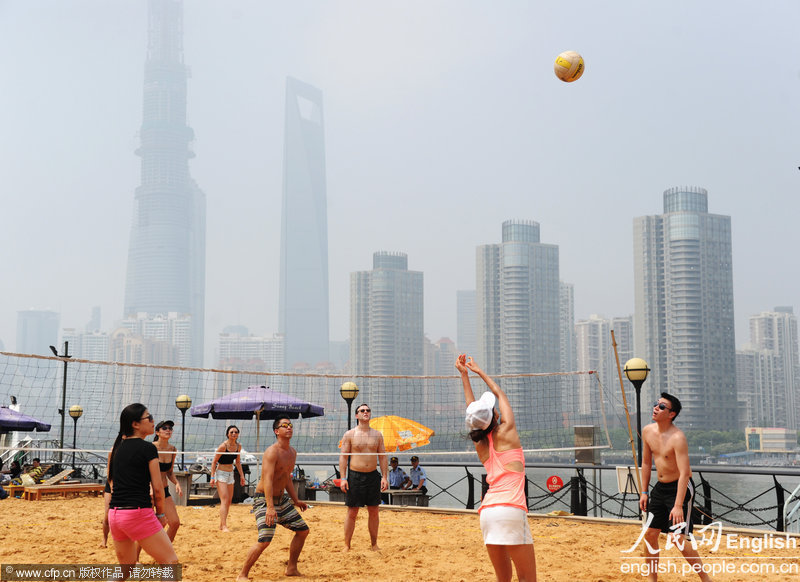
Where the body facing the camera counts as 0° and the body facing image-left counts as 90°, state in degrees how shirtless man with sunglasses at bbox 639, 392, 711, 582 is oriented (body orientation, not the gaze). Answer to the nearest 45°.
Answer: approximately 45°

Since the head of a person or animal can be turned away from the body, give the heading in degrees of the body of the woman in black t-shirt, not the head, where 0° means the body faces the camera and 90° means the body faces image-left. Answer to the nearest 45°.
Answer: approximately 225°

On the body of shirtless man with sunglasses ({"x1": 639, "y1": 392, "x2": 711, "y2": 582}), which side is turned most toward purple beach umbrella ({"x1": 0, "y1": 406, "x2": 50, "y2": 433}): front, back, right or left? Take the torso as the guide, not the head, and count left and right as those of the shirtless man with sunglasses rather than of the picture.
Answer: right

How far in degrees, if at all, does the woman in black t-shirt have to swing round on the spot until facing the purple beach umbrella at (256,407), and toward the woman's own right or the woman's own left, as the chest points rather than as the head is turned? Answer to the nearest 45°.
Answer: approximately 45° to the woman's own left

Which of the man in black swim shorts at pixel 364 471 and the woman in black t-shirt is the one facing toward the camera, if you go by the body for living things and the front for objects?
the man in black swim shorts

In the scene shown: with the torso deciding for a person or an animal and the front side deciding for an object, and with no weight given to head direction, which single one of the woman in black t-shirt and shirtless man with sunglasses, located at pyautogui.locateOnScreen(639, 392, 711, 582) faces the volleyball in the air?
the woman in black t-shirt

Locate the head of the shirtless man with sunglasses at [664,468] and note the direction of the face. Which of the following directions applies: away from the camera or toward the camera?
toward the camera

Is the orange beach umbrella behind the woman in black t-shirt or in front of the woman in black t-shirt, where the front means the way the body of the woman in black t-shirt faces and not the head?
in front

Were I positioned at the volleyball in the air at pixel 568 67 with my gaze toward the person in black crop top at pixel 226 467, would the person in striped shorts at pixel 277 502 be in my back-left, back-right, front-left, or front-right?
front-left

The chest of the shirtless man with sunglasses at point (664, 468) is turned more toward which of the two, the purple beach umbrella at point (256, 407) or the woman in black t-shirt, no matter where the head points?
the woman in black t-shirt

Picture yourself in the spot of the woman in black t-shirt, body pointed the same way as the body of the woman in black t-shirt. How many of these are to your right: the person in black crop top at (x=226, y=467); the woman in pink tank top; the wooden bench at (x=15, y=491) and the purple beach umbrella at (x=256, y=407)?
1

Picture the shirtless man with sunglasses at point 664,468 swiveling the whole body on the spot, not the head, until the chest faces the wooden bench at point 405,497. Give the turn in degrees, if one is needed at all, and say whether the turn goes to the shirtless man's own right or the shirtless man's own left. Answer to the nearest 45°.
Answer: approximately 90° to the shirtless man's own right

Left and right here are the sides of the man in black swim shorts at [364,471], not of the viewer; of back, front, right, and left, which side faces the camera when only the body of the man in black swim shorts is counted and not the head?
front
